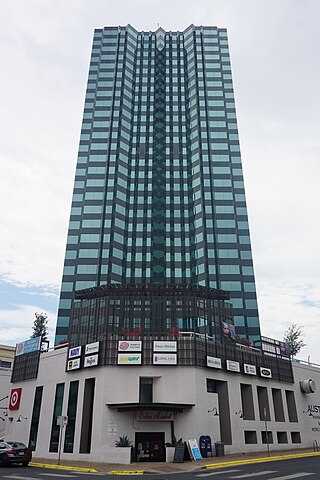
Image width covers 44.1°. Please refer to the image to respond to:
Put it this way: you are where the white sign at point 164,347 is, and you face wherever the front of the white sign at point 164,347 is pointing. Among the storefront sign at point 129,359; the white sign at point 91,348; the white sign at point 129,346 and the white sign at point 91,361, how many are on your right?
4

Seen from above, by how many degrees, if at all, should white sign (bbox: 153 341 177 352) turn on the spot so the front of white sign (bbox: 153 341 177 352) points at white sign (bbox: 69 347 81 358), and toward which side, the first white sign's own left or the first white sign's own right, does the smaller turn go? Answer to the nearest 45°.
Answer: approximately 90° to the first white sign's own right

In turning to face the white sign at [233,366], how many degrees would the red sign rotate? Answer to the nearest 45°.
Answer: approximately 90° to its left

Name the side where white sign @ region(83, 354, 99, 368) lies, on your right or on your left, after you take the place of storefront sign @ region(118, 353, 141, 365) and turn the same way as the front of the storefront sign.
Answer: on your right

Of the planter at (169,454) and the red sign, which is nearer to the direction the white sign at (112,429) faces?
the planter

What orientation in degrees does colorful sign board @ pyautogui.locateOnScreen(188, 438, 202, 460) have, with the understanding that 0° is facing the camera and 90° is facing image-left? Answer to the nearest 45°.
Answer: approximately 315°

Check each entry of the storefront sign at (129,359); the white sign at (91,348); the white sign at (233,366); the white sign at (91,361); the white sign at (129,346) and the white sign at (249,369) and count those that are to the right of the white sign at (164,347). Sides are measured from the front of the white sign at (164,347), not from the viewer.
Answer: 4

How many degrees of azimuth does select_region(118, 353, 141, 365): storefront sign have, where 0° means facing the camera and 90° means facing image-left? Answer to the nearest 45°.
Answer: approximately 0°

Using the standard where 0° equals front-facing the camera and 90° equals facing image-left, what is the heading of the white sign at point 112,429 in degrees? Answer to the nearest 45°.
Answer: approximately 0°

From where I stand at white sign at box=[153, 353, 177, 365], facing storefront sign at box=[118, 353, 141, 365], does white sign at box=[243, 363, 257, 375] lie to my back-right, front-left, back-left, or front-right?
back-right
